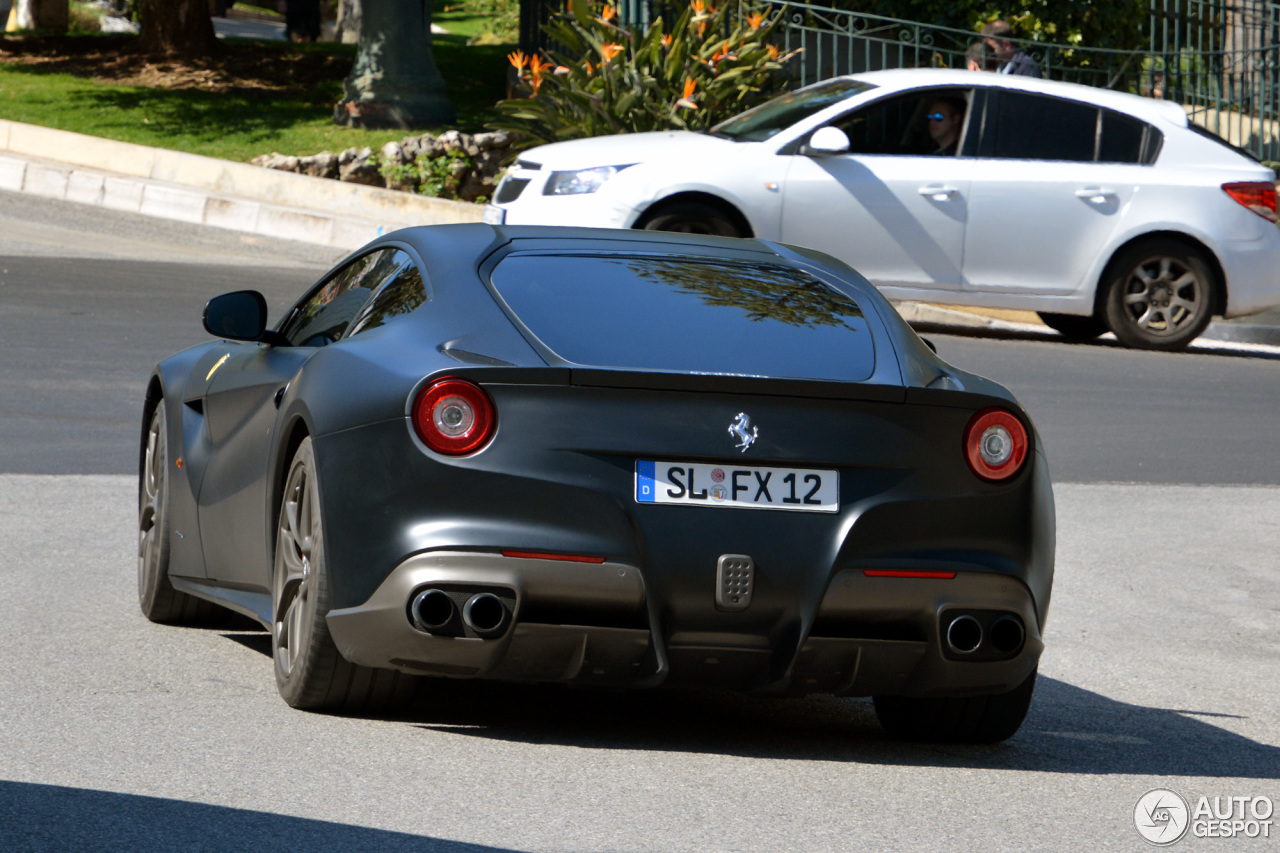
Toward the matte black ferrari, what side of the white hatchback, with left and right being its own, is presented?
left

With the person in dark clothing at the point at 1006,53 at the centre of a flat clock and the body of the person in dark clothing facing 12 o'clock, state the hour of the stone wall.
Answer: The stone wall is roughly at 12 o'clock from the person in dark clothing.

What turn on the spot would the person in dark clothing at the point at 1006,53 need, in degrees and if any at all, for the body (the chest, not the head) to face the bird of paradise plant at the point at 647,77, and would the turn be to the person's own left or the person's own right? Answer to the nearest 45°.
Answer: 0° — they already face it

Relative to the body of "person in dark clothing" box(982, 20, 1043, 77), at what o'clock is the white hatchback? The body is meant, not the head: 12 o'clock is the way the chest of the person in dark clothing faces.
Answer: The white hatchback is roughly at 9 o'clock from the person in dark clothing.

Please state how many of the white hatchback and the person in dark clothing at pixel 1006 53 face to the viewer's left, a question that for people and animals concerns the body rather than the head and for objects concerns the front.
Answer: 2

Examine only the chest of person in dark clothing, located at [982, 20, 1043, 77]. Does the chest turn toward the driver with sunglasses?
no

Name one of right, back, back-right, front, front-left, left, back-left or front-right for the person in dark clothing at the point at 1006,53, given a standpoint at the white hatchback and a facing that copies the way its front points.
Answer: right

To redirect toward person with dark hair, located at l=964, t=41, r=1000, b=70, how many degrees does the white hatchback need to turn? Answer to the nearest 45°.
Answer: approximately 90° to its right

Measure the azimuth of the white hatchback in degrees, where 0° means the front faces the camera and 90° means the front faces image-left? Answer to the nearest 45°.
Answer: approximately 90°

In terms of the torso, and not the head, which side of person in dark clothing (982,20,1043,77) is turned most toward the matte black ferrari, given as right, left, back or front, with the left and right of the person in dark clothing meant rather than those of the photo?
left

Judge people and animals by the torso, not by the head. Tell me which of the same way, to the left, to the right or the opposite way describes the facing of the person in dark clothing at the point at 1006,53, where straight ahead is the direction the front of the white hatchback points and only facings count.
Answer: the same way

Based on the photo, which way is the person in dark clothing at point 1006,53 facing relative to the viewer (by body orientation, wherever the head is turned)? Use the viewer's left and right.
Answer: facing to the left of the viewer

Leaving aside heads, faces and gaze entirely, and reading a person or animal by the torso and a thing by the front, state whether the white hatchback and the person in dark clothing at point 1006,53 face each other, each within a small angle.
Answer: no
